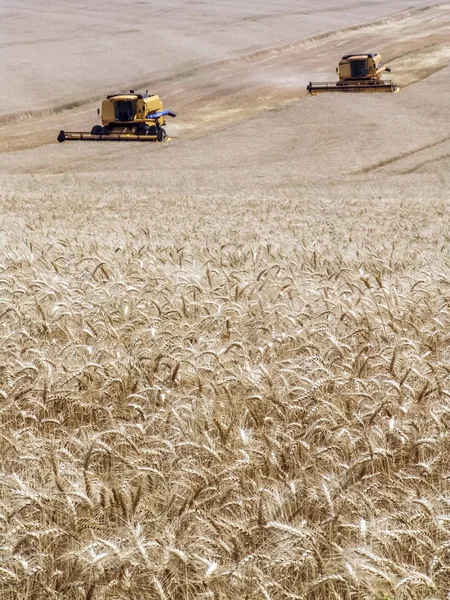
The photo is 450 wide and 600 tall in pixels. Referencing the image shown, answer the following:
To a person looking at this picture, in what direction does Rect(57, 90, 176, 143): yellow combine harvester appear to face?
facing the viewer and to the left of the viewer
